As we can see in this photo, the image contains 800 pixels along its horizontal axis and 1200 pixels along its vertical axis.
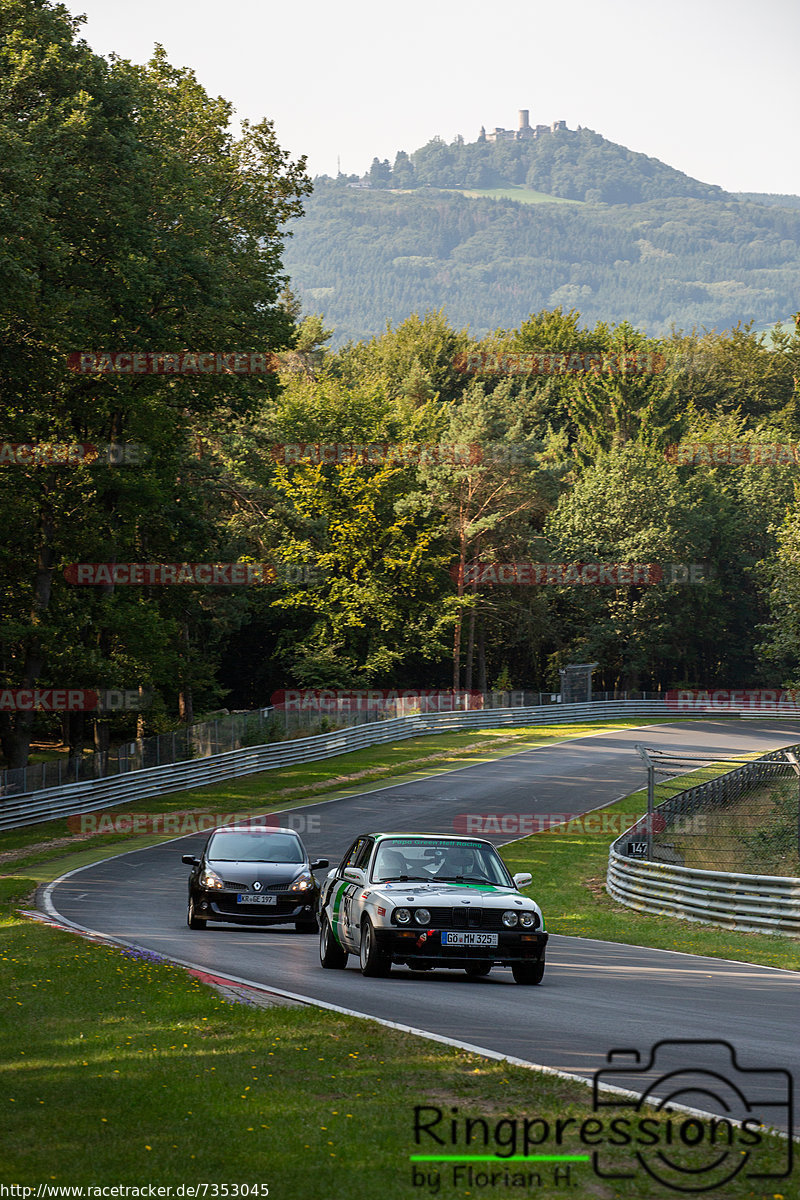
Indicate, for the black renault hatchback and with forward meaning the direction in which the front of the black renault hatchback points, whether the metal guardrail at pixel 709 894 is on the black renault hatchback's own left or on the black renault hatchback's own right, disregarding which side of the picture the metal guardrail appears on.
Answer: on the black renault hatchback's own left

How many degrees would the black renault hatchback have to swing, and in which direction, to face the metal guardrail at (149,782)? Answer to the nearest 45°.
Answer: approximately 180°

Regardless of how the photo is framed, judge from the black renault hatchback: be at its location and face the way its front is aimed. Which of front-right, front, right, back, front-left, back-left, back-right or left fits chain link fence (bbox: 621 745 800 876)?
back-left

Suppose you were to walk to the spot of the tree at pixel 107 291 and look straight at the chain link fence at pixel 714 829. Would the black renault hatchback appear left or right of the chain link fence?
right

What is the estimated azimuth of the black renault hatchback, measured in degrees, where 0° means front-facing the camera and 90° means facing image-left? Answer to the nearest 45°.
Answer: approximately 0°

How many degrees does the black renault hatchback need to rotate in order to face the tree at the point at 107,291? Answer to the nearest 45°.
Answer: approximately 180°
